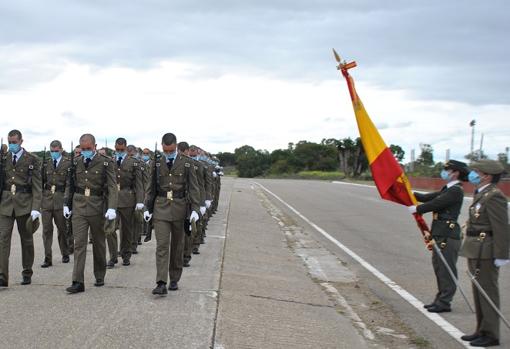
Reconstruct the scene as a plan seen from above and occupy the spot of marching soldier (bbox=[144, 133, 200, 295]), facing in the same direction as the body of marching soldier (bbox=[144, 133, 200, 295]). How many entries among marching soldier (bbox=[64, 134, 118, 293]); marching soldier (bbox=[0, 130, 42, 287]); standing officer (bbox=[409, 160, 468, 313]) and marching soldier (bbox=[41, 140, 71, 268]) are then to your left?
1

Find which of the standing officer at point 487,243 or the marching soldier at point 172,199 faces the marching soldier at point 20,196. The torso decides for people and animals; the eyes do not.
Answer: the standing officer

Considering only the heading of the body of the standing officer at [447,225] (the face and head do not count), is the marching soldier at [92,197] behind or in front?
in front

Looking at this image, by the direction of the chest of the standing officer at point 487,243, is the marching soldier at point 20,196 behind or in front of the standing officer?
in front

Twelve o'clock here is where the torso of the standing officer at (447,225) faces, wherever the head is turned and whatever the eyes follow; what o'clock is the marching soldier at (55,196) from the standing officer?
The marching soldier is roughly at 12 o'clock from the standing officer.

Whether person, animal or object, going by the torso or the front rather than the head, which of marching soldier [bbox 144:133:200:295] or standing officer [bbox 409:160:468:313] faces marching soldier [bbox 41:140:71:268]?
the standing officer

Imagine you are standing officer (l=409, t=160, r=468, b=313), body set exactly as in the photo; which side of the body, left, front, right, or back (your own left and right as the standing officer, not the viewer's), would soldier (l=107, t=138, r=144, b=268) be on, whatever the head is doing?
front

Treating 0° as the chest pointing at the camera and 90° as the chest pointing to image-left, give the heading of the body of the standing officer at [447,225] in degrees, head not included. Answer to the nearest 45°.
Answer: approximately 90°

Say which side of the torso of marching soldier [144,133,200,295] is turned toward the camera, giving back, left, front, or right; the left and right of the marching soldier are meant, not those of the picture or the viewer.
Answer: front

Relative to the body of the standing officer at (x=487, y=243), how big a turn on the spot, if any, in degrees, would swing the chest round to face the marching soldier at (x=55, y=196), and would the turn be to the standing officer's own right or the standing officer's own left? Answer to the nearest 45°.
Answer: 0° — they already face them

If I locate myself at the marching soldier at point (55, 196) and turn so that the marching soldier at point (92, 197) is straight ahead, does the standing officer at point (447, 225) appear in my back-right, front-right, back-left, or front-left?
front-left

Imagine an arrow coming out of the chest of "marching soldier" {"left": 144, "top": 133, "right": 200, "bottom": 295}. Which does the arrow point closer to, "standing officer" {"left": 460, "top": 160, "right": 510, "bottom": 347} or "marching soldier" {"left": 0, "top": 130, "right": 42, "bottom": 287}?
the standing officer

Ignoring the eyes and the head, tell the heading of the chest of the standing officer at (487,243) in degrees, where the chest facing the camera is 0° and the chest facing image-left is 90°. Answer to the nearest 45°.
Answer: approximately 90°

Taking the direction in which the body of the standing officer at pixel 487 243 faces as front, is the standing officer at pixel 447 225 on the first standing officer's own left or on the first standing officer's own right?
on the first standing officer's own right

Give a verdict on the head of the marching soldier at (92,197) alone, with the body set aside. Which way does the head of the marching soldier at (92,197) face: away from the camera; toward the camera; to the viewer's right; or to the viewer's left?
toward the camera

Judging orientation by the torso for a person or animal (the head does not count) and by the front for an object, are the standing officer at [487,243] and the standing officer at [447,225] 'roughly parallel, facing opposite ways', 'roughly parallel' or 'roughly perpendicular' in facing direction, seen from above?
roughly parallel
